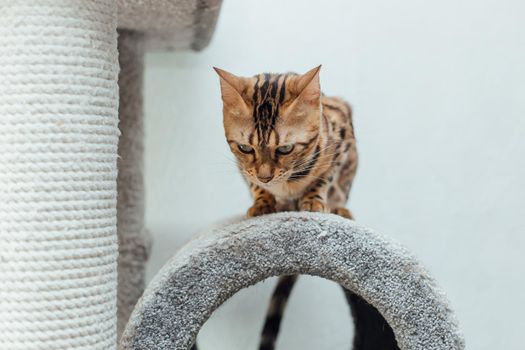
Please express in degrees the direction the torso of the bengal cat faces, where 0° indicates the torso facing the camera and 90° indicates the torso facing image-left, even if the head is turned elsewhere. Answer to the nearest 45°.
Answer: approximately 45°
